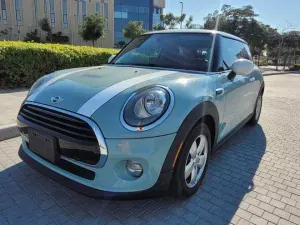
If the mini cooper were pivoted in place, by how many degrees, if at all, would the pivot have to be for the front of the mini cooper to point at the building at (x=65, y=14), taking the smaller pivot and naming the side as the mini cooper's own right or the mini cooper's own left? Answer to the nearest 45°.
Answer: approximately 135° to the mini cooper's own right

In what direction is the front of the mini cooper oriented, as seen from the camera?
facing the viewer and to the left of the viewer

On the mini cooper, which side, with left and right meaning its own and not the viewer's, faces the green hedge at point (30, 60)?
right

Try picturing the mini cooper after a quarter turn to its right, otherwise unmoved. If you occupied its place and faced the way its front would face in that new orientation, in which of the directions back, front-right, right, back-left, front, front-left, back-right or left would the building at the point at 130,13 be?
front-right
